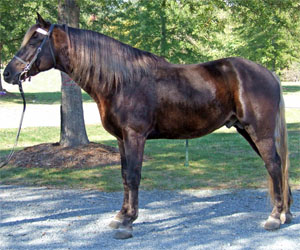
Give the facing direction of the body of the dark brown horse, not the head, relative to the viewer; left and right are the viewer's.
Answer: facing to the left of the viewer
